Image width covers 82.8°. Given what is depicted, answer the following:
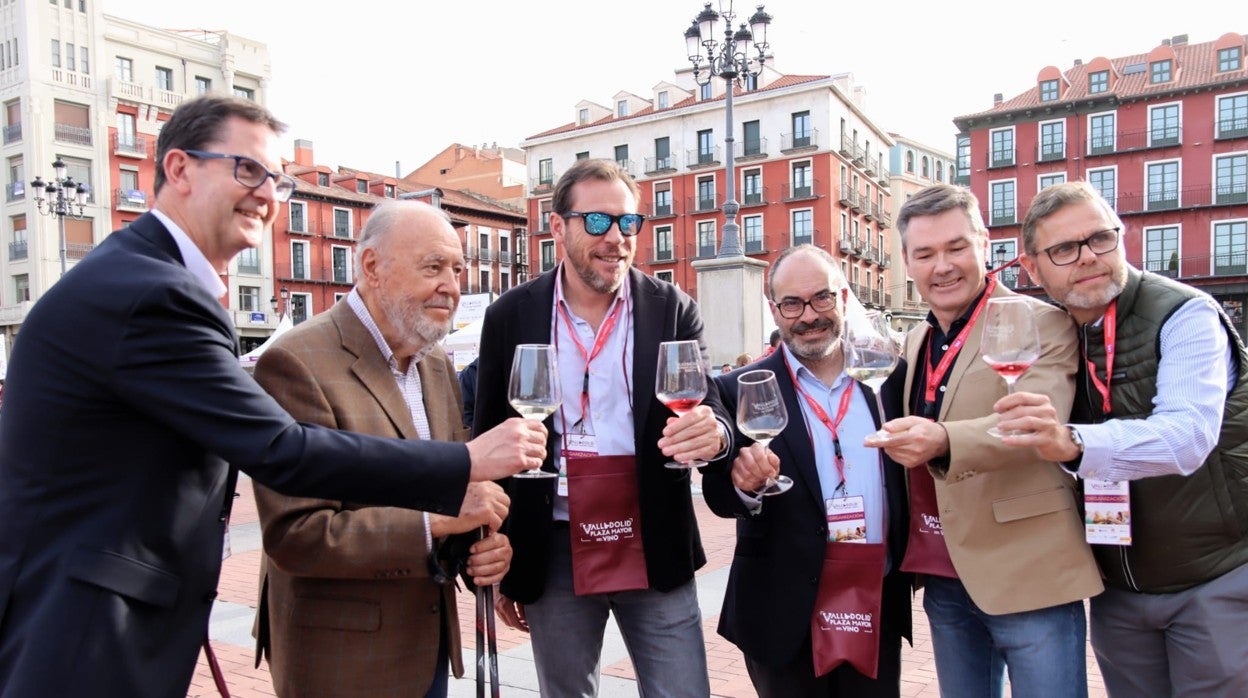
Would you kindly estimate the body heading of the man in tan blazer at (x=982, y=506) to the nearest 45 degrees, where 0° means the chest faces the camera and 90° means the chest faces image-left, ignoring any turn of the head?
approximately 45°

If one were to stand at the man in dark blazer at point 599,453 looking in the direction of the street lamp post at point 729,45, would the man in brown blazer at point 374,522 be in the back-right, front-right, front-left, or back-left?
back-left

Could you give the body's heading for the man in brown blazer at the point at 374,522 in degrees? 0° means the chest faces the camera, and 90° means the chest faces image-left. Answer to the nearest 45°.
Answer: approximately 315°

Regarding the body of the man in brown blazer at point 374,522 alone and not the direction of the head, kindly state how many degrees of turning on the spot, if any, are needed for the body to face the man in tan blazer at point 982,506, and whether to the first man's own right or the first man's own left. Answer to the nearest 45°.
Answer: approximately 45° to the first man's own left

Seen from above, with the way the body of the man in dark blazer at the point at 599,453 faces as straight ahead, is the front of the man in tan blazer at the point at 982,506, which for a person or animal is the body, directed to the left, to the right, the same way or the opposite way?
to the right

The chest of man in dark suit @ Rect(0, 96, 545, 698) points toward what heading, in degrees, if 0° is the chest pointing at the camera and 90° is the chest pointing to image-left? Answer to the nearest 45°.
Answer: approximately 270°
